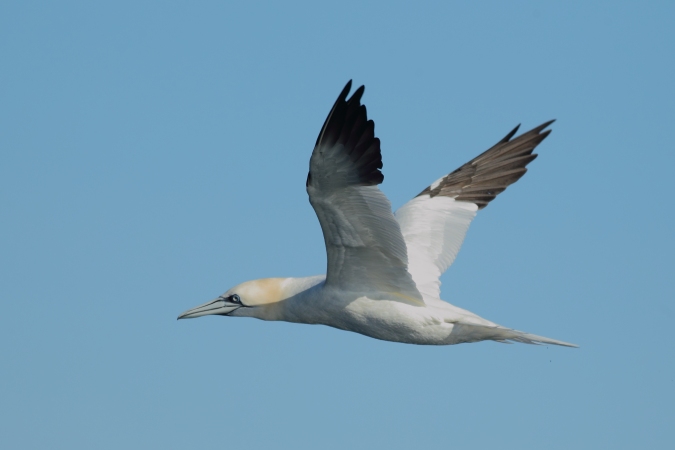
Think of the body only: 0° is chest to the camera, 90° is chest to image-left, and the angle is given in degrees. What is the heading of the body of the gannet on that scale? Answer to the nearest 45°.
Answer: approximately 90°
